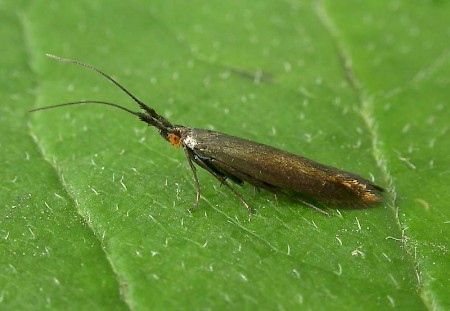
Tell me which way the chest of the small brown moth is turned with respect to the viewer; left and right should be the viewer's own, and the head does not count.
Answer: facing to the left of the viewer
